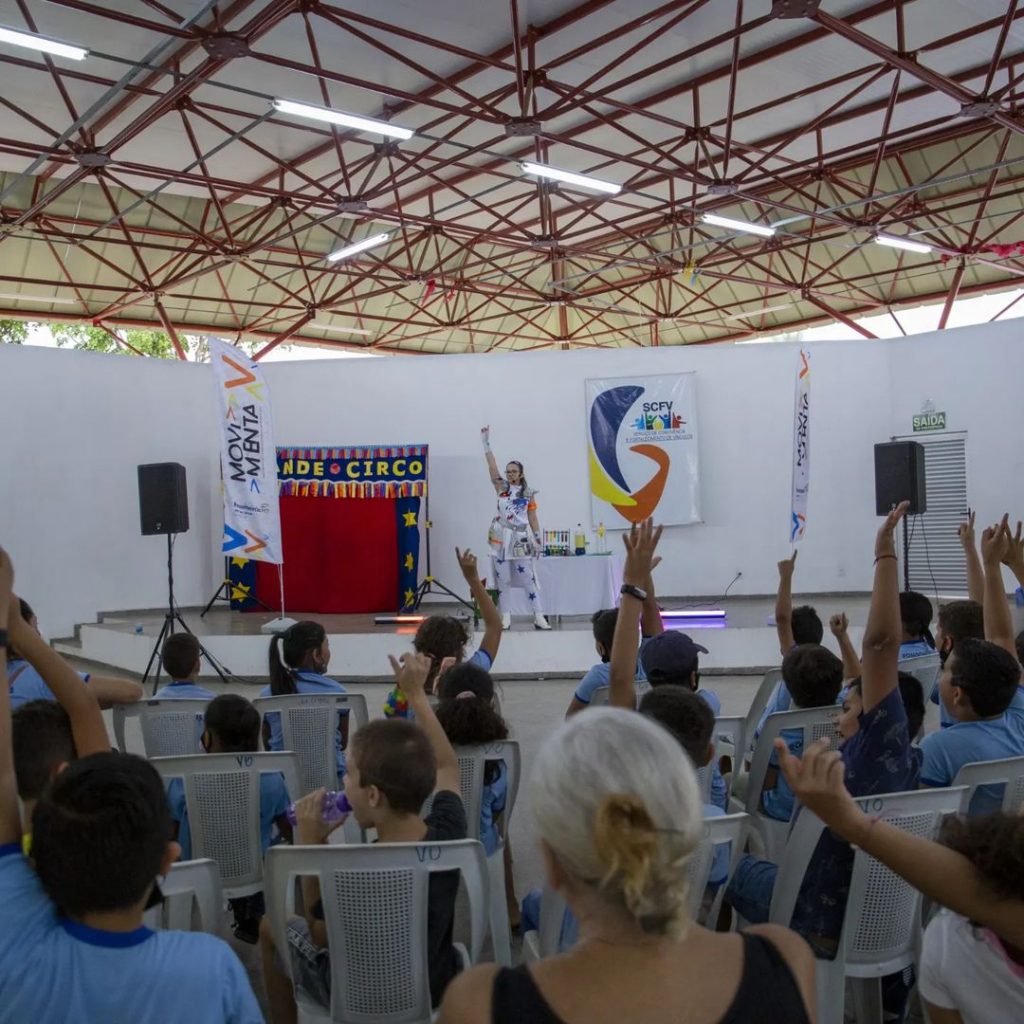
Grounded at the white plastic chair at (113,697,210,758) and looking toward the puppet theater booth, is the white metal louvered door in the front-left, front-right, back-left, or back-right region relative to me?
front-right

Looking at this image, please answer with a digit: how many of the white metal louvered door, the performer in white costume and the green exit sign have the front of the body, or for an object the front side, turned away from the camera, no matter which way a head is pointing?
0

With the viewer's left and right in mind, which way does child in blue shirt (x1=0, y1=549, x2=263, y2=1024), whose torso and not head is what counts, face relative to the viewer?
facing away from the viewer

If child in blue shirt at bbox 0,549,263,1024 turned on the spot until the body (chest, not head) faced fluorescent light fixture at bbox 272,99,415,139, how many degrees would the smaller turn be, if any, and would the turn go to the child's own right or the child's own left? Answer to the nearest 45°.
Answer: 0° — they already face it

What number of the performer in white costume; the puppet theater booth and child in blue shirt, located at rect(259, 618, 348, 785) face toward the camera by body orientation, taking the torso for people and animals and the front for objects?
2

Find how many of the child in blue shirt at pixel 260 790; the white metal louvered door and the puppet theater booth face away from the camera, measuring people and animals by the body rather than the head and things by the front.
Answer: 1

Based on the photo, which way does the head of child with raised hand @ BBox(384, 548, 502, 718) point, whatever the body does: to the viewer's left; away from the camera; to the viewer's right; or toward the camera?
away from the camera

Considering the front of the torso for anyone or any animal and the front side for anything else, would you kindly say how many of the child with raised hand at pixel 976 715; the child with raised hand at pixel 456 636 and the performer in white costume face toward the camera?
1

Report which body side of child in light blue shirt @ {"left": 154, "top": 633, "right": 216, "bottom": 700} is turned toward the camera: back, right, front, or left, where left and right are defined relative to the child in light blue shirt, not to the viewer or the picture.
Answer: back

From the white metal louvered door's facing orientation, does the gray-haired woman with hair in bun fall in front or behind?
in front

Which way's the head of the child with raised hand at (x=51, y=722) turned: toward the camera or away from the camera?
away from the camera

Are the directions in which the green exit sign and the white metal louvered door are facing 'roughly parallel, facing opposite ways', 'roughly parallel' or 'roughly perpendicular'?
roughly parallel

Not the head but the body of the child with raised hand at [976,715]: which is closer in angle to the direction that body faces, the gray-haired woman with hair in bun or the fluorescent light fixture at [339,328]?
the fluorescent light fixture

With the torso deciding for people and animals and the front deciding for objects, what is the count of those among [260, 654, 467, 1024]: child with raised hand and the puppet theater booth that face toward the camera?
1

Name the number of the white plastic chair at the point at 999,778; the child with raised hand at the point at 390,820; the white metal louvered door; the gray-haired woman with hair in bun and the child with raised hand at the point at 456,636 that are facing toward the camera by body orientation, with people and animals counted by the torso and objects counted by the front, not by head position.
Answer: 1

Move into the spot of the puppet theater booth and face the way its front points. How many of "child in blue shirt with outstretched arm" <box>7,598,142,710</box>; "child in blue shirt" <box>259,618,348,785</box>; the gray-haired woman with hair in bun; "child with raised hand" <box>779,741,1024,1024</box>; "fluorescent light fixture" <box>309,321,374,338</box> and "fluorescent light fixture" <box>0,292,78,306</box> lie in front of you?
4

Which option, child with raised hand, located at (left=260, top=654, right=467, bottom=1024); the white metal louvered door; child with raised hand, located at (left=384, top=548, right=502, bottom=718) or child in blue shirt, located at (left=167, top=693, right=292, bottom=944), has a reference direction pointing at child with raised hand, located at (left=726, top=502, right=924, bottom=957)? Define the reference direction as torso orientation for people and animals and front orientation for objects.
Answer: the white metal louvered door

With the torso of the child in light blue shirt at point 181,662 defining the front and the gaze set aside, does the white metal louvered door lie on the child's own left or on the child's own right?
on the child's own right

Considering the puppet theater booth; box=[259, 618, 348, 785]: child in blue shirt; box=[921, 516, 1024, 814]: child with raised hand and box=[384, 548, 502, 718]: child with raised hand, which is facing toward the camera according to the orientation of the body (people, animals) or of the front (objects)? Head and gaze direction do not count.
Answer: the puppet theater booth

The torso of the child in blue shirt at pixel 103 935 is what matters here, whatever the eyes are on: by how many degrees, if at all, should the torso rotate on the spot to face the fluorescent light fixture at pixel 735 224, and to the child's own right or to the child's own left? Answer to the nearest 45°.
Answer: approximately 45° to the child's own right

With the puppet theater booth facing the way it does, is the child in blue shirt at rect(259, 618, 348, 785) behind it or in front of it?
in front

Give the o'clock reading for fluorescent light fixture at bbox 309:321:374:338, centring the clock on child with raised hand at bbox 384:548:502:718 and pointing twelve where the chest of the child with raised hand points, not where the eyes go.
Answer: The fluorescent light fixture is roughly at 12 o'clock from the child with raised hand.

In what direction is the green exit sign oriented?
toward the camera

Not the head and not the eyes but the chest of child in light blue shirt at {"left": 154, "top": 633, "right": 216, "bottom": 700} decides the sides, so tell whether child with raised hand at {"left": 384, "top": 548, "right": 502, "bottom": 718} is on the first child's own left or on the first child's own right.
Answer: on the first child's own right

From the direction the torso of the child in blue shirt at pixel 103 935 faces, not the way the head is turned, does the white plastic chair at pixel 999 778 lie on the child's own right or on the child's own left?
on the child's own right

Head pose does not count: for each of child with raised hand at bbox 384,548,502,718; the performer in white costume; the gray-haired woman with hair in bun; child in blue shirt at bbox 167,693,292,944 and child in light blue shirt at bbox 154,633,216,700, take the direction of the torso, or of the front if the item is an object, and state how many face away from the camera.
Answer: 4
